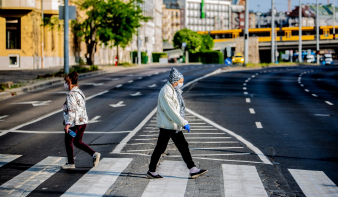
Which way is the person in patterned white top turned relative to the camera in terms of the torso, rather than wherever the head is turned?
to the viewer's left

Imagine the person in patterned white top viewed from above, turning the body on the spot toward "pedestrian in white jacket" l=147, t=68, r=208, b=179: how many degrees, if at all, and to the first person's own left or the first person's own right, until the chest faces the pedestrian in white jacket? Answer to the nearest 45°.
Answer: approximately 135° to the first person's own left

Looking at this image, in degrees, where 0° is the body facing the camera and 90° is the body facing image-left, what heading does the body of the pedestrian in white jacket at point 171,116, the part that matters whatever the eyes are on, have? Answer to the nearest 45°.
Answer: approximately 270°
